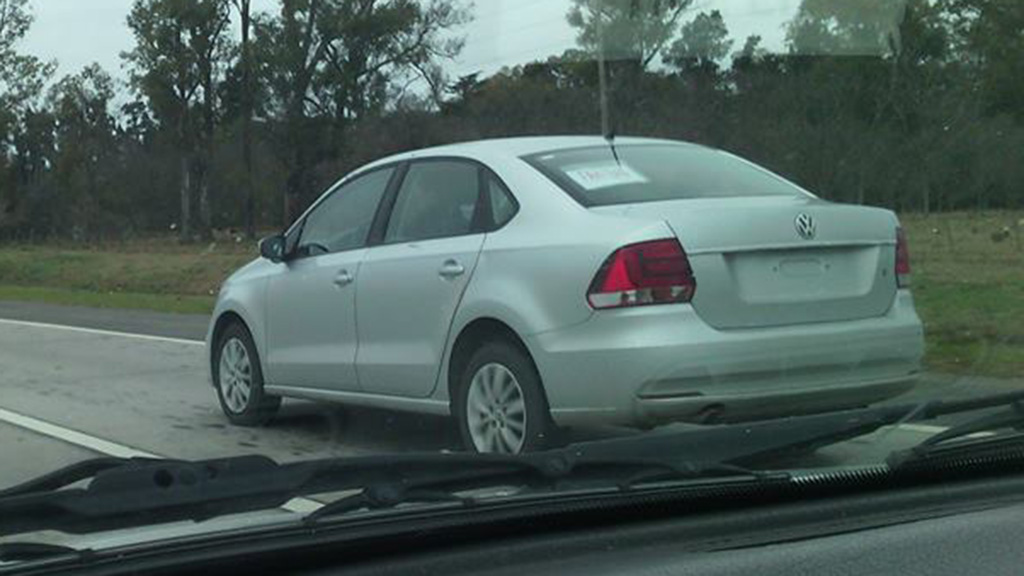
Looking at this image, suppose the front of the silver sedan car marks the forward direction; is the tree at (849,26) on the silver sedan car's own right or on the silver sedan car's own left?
on the silver sedan car's own right

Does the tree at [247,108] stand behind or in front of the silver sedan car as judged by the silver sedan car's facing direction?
in front

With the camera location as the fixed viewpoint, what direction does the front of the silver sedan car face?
facing away from the viewer and to the left of the viewer

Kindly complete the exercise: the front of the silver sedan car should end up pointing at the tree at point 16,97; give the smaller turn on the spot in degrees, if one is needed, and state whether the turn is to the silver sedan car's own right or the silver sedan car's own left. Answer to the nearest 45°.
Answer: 0° — it already faces it

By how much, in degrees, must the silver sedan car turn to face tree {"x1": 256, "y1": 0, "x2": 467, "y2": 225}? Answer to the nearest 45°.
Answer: approximately 45° to its right

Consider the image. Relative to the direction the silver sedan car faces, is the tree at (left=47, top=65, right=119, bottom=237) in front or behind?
in front

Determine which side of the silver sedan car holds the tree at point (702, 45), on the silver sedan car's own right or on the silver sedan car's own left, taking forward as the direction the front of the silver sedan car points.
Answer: on the silver sedan car's own right
